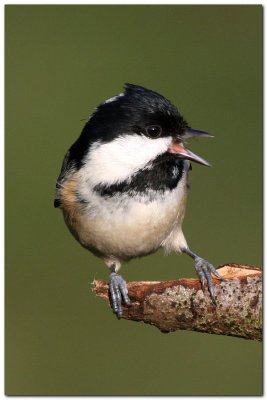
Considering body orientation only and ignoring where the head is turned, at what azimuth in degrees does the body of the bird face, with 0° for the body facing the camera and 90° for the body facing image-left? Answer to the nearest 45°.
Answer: approximately 315°
